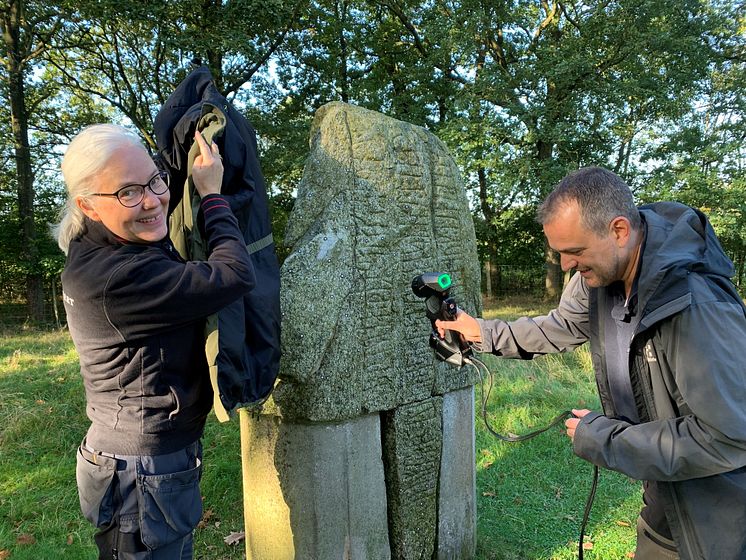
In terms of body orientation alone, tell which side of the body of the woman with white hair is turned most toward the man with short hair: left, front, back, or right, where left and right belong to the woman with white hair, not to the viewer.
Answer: front

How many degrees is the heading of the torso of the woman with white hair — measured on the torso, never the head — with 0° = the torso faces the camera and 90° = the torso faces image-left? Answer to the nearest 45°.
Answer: approximately 270°

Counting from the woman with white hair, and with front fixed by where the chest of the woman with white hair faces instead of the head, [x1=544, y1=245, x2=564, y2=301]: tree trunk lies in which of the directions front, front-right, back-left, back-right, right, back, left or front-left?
front-left

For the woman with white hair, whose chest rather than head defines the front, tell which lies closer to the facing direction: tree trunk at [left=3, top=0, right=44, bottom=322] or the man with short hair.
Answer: the man with short hair

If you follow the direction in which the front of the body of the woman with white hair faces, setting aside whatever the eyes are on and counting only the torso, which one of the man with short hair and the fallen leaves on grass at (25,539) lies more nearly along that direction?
the man with short hair

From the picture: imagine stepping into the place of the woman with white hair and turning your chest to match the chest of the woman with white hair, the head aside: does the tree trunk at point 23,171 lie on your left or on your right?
on your left

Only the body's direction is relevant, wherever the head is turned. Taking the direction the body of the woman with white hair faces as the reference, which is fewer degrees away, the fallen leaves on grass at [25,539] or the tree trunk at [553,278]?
the tree trunk

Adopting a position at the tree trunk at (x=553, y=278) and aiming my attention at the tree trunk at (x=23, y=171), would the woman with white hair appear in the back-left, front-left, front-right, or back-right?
front-left

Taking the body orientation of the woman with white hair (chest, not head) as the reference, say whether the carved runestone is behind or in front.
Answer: in front

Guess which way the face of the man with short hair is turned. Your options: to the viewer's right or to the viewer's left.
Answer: to the viewer's left
